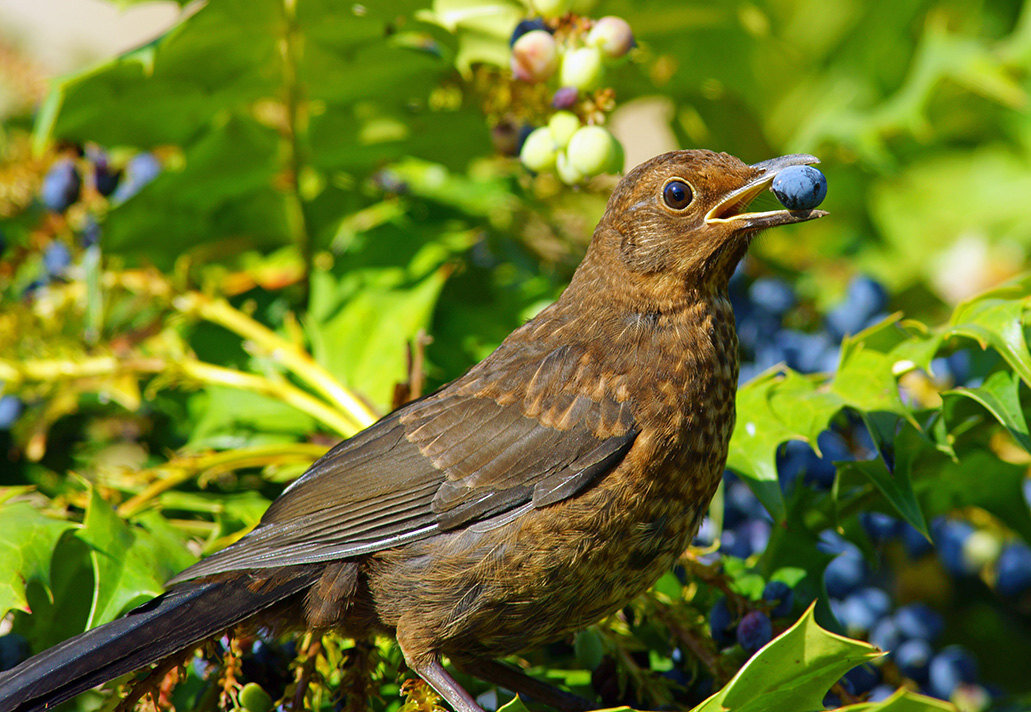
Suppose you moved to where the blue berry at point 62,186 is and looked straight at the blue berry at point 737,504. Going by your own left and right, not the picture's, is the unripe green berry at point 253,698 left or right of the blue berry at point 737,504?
right

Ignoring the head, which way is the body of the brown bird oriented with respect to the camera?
to the viewer's right

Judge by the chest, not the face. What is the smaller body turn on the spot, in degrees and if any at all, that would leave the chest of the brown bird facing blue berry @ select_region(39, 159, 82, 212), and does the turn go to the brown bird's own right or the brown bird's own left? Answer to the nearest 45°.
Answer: approximately 135° to the brown bird's own left

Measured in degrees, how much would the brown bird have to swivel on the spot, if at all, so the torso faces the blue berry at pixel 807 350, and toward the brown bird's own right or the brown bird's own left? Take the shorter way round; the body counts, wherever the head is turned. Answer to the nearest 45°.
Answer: approximately 45° to the brown bird's own left
